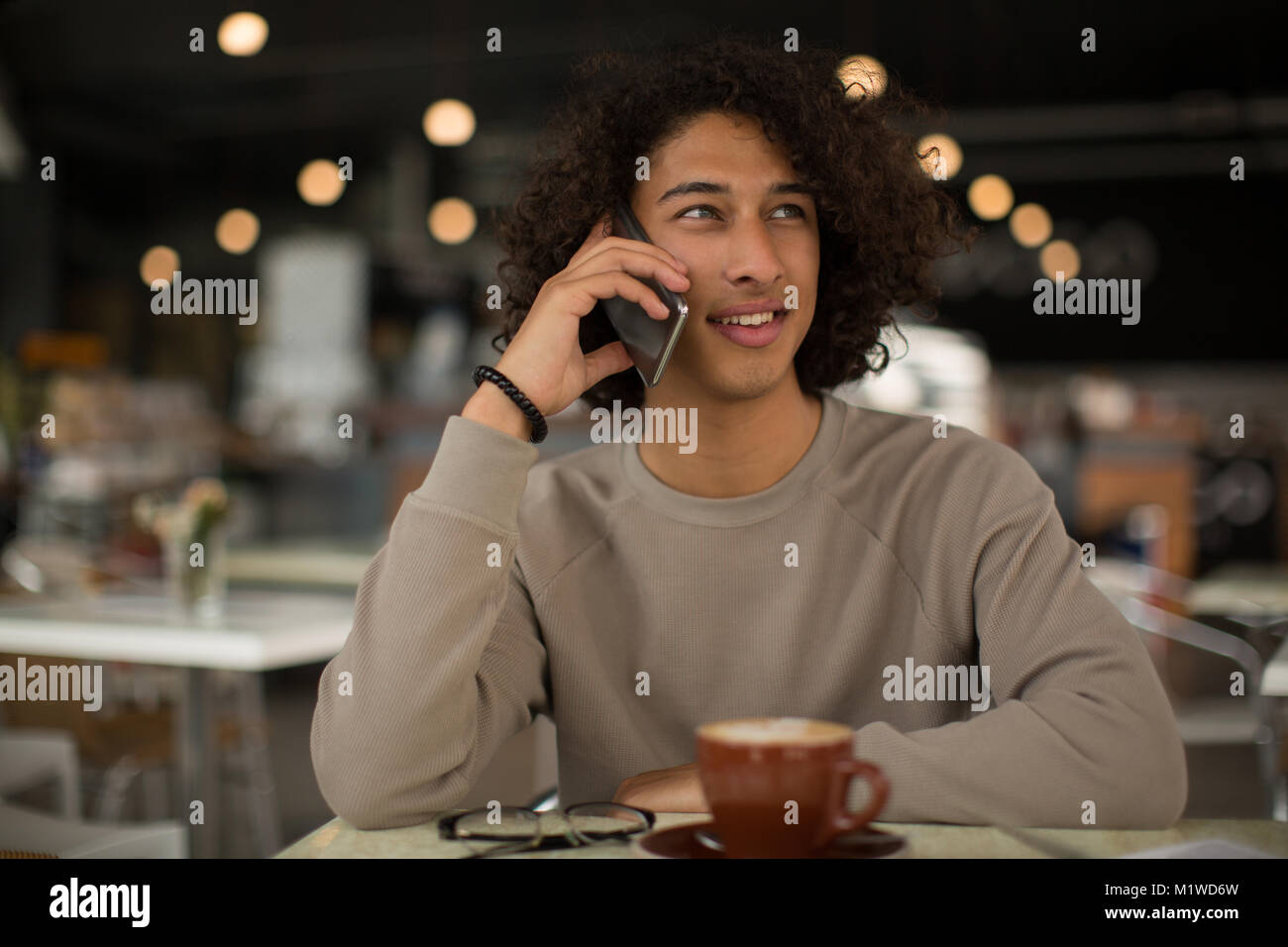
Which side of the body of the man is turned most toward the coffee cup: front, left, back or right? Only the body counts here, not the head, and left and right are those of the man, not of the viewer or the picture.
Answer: front

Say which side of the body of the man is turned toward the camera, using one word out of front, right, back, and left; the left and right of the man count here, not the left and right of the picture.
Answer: front

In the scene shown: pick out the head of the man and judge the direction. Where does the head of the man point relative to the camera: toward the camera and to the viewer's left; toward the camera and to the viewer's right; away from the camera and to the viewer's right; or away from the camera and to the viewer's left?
toward the camera and to the viewer's right

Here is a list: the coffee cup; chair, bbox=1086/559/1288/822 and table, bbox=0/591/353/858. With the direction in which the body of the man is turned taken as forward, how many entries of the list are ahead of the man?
1
